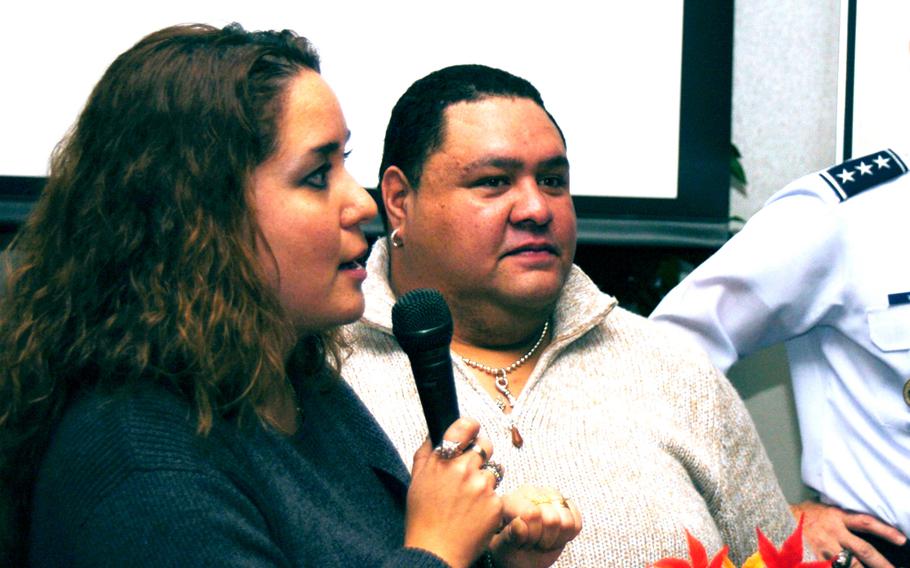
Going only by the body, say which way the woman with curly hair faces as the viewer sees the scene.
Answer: to the viewer's right

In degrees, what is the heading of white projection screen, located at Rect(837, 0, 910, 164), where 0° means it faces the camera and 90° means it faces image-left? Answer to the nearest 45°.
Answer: approximately 0°

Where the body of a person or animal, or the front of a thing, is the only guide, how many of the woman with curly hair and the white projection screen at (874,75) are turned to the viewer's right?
1

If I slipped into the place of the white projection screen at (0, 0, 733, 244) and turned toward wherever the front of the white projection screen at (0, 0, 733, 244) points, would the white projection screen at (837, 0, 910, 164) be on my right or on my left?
on my left

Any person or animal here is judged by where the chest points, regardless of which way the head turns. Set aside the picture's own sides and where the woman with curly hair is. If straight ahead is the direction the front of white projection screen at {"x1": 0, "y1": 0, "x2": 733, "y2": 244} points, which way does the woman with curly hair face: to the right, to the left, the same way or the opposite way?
to the left

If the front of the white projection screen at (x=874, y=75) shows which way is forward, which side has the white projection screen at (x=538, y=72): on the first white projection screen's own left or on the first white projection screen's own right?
on the first white projection screen's own right

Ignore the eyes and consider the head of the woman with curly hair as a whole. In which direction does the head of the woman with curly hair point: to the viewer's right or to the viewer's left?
to the viewer's right

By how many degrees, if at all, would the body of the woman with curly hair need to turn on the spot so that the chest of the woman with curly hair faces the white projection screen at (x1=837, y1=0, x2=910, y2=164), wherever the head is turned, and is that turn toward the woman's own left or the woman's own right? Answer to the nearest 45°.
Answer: approximately 45° to the woman's own left

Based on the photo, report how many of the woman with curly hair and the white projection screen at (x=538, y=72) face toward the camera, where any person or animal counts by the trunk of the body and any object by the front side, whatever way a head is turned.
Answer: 1
